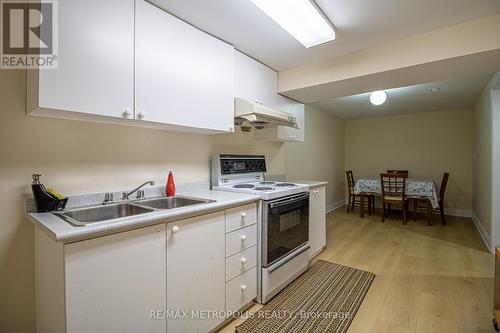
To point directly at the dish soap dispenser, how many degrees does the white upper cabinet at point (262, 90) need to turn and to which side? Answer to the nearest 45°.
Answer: approximately 90° to its right

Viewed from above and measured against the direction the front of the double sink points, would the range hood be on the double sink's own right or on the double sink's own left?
on the double sink's own left

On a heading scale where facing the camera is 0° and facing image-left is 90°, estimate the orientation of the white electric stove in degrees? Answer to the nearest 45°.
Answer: approximately 315°

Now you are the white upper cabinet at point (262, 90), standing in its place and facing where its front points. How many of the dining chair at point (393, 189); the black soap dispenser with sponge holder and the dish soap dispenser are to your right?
2

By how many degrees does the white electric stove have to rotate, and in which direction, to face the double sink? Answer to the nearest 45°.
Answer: approximately 90° to its right

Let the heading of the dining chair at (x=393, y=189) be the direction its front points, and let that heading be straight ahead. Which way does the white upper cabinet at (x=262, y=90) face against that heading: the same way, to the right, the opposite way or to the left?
to the right

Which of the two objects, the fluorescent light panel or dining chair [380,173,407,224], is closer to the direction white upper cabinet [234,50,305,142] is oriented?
the fluorescent light panel

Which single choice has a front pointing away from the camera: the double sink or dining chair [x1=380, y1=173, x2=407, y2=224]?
the dining chair

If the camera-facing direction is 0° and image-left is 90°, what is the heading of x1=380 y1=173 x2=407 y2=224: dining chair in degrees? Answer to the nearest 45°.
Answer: approximately 180°

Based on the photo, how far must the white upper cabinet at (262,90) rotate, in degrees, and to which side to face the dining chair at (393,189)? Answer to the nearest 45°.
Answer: approximately 90° to its left

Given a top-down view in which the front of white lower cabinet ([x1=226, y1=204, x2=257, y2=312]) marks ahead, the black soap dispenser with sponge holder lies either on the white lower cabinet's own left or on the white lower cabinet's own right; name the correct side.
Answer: on the white lower cabinet's own right
